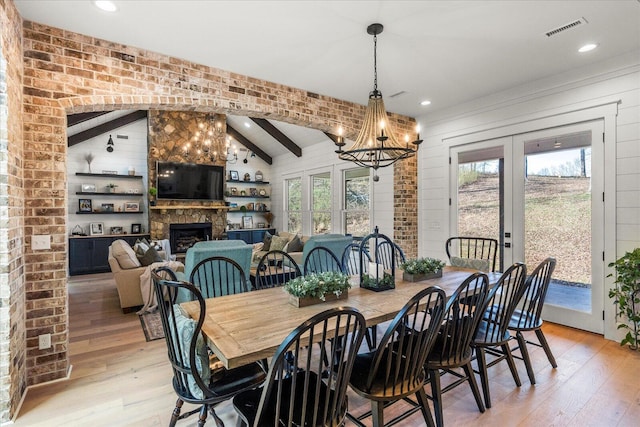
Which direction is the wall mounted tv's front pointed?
toward the camera

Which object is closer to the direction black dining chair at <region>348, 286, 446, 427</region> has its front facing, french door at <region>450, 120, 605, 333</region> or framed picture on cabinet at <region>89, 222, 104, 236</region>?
the framed picture on cabinet

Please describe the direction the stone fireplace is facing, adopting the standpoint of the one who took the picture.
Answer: facing the viewer

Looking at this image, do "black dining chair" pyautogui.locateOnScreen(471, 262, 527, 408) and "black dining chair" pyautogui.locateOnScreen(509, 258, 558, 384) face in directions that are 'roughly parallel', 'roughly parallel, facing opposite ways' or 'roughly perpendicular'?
roughly parallel

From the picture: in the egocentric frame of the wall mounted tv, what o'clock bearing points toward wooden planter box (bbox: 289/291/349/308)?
The wooden planter box is roughly at 12 o'clock from the wall mounted tv.

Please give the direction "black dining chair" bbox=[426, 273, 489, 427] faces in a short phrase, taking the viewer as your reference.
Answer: facing away from the viewer and to the left of the viewer

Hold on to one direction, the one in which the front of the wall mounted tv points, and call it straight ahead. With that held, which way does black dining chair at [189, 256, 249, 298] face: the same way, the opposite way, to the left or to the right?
the same way

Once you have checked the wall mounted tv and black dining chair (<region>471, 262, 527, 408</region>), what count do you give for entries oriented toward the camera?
1

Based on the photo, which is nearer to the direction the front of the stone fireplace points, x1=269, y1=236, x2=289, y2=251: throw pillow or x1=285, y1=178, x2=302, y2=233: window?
the throw pillow

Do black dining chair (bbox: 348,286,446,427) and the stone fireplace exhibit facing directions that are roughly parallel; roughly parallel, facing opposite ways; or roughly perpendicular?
roughly parallel, facing opposite ways

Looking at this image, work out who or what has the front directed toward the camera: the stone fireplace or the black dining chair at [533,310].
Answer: the stone fireplace

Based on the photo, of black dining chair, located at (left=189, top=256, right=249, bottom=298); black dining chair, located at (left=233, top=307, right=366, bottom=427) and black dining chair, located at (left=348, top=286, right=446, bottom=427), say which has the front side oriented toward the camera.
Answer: black dining chair, located at (left=189, top=256, right=249, bottom=298)

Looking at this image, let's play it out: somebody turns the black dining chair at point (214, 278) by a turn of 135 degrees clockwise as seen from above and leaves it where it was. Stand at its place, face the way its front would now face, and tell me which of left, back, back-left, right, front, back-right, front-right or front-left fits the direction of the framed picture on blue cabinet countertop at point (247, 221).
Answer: front-right

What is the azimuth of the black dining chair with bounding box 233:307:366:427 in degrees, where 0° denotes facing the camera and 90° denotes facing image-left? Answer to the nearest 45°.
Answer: approximately 135°

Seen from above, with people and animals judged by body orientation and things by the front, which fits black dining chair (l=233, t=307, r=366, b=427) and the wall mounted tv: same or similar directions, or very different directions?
very different directions

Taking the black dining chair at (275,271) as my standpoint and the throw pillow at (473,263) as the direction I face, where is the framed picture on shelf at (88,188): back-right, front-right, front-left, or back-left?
back-left

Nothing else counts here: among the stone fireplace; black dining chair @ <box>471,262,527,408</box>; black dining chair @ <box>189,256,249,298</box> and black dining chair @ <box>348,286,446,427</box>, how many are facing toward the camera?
2

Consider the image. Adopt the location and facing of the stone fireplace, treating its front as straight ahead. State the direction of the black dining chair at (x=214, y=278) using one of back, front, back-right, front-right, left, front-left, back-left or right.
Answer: front

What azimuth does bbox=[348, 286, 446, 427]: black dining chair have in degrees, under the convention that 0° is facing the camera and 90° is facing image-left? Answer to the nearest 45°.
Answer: approximately 135°
